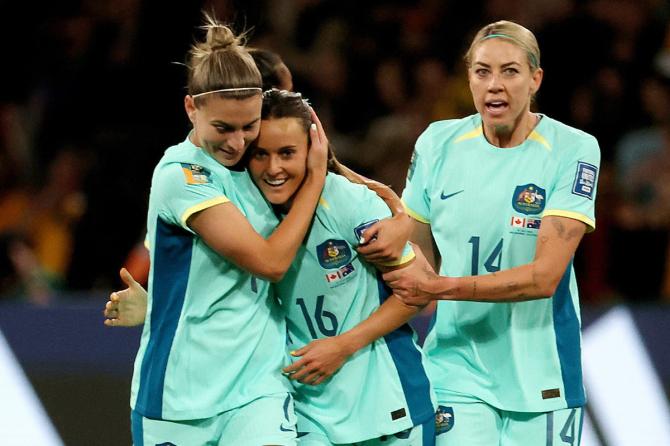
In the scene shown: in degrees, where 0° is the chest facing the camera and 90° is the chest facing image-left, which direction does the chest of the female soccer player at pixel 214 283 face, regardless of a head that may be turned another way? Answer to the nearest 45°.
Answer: approximately 315°

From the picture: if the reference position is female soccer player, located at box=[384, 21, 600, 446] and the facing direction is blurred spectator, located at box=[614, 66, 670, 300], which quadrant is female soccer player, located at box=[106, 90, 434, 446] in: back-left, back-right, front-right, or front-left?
back-left

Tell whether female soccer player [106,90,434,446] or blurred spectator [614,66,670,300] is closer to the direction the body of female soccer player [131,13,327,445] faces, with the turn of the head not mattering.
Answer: the female soccer player

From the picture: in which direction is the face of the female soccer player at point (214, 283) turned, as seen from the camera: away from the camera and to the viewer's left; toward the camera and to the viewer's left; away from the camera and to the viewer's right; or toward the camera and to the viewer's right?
toward the camera and to the viewer's right

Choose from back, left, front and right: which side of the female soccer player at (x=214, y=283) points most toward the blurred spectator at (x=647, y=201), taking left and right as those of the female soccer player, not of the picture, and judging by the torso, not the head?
left
